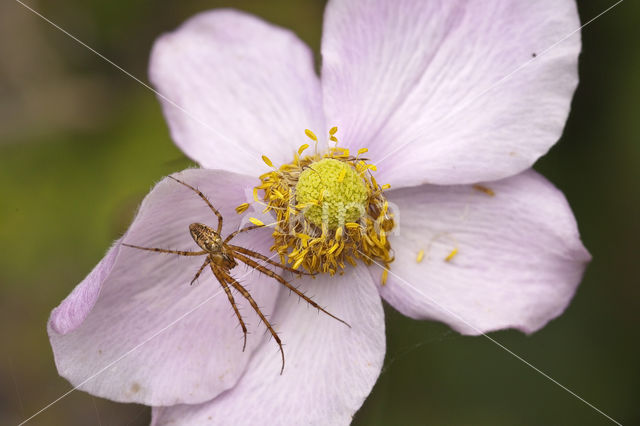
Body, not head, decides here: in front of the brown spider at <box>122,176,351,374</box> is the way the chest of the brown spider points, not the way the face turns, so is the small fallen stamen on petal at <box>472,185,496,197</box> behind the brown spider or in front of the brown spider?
in front
